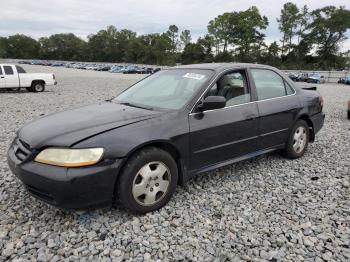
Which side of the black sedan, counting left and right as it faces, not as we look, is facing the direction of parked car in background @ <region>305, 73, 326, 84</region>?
back
